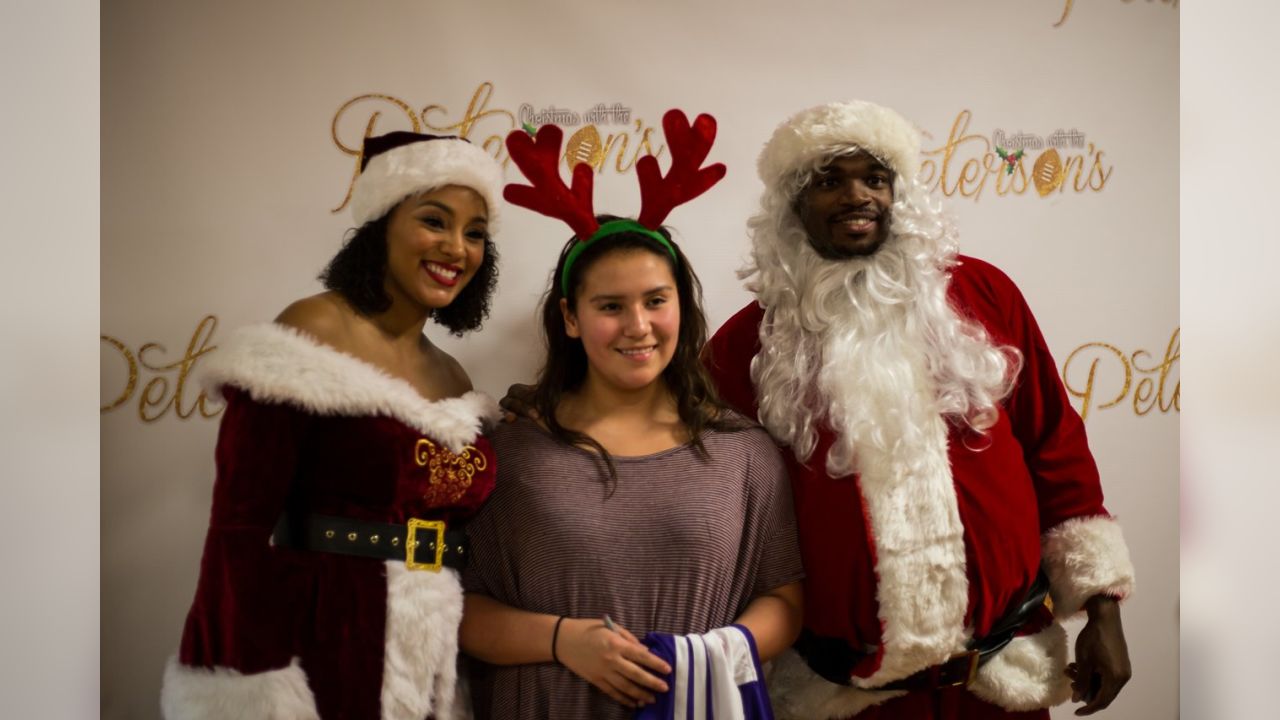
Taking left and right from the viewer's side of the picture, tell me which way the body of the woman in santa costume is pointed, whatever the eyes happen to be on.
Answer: facing the viewer and to the right of the viewer

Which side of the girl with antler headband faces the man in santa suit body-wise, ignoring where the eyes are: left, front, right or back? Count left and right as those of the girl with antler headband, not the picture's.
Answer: left

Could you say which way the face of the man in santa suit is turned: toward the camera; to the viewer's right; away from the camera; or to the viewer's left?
toward the camera

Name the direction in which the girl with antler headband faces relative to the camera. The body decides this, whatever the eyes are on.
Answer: toward the camera

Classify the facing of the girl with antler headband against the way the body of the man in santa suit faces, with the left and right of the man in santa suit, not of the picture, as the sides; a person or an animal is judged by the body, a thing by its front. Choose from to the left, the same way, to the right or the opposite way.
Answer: the same way

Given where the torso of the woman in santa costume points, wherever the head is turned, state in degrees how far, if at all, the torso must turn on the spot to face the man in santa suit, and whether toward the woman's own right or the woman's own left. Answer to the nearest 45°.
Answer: approximately 45° to the woman's own left

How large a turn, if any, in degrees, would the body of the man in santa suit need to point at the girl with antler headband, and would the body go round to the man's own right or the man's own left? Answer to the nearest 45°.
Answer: approximately 45° to the man's own right

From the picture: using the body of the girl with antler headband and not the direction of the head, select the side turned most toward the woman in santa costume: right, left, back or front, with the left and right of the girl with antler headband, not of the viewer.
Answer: right

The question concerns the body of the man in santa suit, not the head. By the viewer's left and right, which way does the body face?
facing the viewer

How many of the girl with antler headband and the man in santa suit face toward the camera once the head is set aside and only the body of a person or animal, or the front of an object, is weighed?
2

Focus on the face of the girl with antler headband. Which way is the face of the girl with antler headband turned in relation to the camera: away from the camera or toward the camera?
toward the camera

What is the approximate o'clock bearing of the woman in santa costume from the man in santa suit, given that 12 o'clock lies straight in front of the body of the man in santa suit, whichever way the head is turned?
The woman in santa costume is roughly at 2 o'clock from the man in santa suit.
